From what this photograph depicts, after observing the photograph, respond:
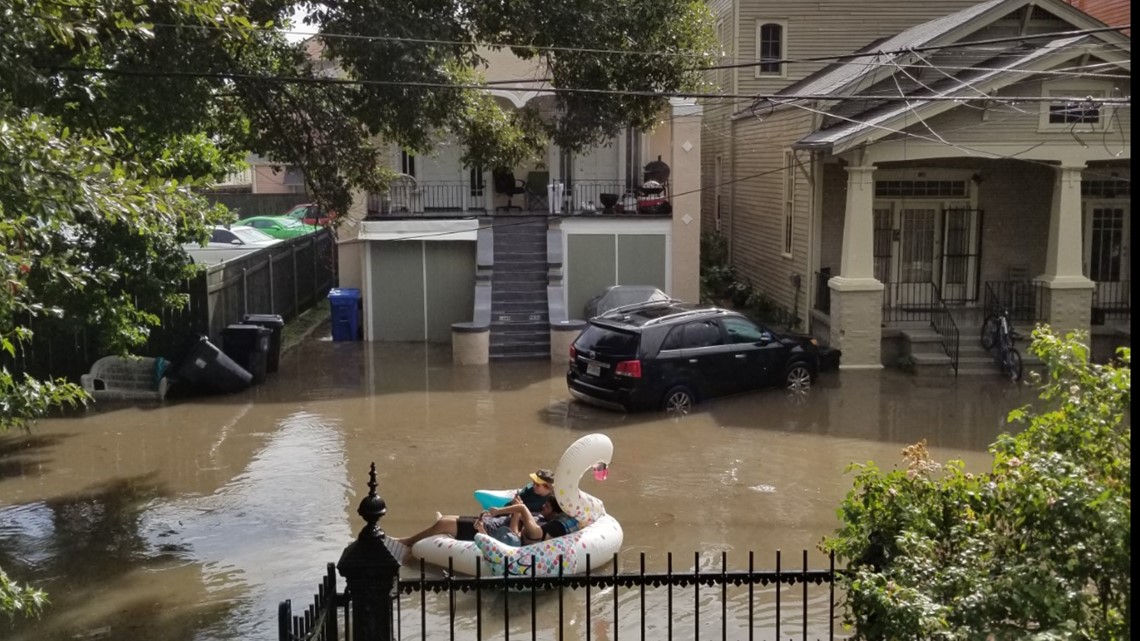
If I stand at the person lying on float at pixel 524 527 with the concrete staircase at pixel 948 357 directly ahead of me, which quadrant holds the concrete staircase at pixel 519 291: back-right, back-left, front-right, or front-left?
front-left

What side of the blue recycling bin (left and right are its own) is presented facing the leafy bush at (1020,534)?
front

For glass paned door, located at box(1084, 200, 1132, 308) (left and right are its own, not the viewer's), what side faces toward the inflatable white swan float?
front

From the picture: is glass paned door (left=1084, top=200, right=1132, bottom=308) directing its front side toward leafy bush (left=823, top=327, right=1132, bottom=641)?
yes

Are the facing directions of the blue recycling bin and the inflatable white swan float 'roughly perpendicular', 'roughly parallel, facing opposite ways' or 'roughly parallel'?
roughly perpendicular

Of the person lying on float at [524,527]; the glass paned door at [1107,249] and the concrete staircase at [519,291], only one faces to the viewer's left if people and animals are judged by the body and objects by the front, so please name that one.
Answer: the person lying on float

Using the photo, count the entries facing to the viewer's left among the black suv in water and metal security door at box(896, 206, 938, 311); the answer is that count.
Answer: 0

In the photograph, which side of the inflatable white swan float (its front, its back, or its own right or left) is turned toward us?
right

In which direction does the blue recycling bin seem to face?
toward the camera

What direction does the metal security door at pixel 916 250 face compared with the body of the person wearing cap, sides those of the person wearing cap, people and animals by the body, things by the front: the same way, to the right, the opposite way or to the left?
to the left

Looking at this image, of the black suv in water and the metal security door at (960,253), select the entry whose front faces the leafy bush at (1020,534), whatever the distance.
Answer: the metal security door

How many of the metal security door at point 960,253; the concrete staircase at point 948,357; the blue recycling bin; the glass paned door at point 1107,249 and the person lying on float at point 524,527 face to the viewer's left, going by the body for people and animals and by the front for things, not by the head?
1

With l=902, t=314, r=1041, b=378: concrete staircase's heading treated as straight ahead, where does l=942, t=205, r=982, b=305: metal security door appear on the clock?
The metal security door is roughly at 6 o'clock from the concrete staircase.

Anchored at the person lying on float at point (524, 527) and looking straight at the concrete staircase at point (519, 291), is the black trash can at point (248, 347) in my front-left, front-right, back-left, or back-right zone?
front-left

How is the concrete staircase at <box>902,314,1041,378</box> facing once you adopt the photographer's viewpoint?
facing the viewer

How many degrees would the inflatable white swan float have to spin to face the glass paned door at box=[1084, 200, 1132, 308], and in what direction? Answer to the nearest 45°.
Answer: approximately 45° to its left

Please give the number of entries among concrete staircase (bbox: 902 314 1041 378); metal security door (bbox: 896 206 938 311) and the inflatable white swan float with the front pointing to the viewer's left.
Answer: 0

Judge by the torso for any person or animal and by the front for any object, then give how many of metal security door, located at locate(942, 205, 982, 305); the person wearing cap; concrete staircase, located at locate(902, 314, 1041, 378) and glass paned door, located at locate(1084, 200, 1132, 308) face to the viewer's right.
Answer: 0

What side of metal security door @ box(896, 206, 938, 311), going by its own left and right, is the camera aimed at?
front

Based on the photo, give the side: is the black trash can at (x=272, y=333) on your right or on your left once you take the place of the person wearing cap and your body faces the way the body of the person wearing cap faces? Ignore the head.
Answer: on your right

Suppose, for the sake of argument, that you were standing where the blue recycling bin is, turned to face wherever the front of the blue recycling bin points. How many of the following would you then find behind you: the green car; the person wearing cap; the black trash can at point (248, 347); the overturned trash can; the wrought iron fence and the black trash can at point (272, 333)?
1
